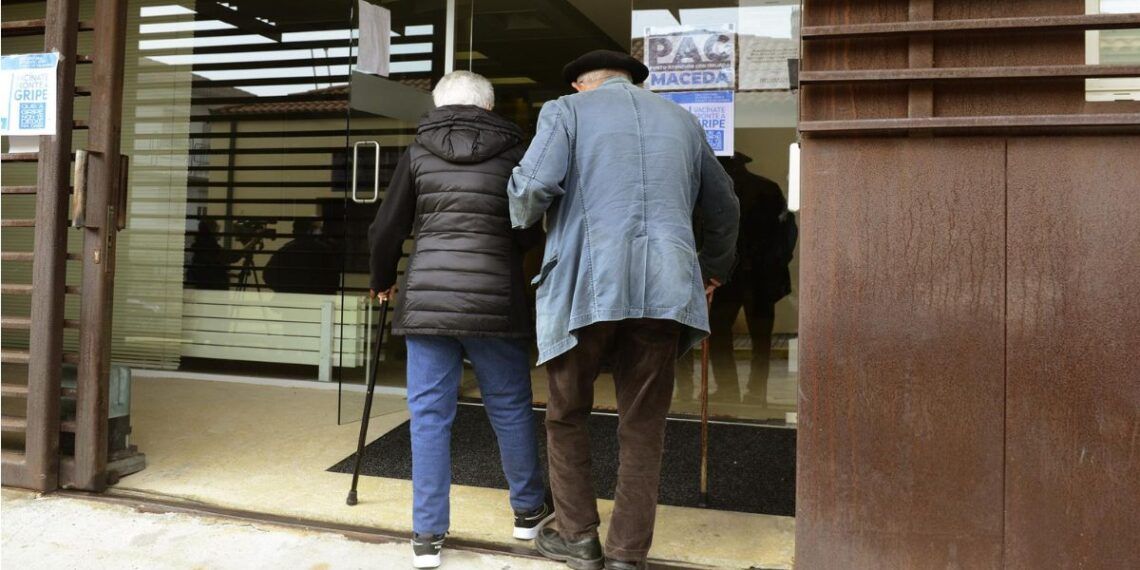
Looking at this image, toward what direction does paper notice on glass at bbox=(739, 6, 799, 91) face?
toward the camera

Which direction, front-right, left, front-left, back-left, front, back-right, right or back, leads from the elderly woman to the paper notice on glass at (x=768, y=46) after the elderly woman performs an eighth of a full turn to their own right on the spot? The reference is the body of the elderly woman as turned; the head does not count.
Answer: front

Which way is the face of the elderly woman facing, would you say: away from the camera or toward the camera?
away from the camera

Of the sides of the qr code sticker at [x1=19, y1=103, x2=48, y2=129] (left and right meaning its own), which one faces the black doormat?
left

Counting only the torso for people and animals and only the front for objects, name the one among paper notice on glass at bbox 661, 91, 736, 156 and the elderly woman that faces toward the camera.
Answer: the paper notice on glass

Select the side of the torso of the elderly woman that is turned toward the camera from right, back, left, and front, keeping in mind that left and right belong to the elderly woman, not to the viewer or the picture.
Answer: back

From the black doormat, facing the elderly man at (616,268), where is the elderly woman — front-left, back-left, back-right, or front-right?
front-right

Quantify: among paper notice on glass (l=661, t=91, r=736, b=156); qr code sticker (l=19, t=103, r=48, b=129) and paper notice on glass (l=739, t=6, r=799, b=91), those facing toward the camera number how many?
3

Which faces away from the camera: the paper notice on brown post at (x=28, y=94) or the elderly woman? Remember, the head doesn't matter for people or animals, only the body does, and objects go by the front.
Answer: the elderly woman

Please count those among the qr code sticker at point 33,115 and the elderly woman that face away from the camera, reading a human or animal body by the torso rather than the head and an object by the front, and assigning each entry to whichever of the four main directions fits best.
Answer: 1

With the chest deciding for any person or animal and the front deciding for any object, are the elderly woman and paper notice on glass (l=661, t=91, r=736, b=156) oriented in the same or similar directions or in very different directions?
very different directions

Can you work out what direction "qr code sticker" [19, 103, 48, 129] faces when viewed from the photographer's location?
facing the viewer

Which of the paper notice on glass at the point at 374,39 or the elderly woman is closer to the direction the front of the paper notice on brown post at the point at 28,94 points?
the elderly woman

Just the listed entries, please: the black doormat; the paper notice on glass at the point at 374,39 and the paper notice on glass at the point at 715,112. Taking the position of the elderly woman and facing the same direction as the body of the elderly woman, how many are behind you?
0

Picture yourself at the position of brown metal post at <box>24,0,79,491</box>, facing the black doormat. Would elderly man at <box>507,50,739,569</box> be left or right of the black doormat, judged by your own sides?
right

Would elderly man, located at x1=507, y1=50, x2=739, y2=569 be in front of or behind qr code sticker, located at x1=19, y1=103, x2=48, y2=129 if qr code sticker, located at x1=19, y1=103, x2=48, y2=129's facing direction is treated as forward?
in front
